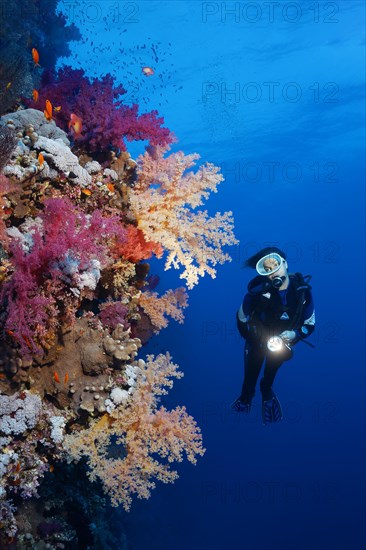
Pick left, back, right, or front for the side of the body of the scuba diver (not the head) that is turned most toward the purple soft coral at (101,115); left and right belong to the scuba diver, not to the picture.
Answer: right

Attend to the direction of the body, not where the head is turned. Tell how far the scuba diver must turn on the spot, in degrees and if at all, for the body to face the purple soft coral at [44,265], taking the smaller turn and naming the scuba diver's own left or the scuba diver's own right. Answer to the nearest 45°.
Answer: approximately 45° to the scuba diver's own right

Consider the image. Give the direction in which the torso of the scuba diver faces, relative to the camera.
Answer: toward the camera

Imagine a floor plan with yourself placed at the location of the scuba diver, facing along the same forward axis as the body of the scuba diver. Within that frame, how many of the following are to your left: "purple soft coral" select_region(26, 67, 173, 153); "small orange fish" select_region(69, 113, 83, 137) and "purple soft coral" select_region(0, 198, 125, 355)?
0
